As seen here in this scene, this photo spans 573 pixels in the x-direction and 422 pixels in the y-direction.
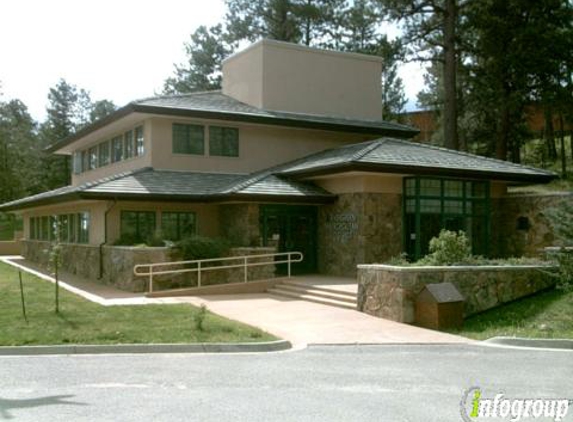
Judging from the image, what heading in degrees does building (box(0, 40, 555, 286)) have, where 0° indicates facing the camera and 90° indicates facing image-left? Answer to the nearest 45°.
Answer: approximately 315°

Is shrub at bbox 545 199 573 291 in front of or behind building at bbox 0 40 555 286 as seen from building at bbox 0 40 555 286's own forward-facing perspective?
in front

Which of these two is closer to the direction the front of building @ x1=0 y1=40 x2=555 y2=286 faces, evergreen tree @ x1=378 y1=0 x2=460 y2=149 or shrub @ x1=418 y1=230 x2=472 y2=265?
the shrub

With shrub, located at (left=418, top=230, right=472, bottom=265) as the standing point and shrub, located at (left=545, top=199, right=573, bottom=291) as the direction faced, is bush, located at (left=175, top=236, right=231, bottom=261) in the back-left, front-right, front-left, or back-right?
back-left

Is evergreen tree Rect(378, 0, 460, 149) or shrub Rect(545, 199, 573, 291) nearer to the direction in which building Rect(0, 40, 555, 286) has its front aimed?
the shrub

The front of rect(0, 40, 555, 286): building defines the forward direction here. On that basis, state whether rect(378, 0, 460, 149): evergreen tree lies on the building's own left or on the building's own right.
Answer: on the building's own left

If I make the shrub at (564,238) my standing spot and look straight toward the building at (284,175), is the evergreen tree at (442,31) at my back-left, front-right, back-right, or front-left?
front-right

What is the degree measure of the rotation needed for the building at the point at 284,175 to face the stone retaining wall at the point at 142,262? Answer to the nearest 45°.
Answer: approximately 90° to its right

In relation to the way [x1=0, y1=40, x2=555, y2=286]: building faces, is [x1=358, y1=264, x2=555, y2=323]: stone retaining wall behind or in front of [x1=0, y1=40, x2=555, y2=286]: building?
in front
